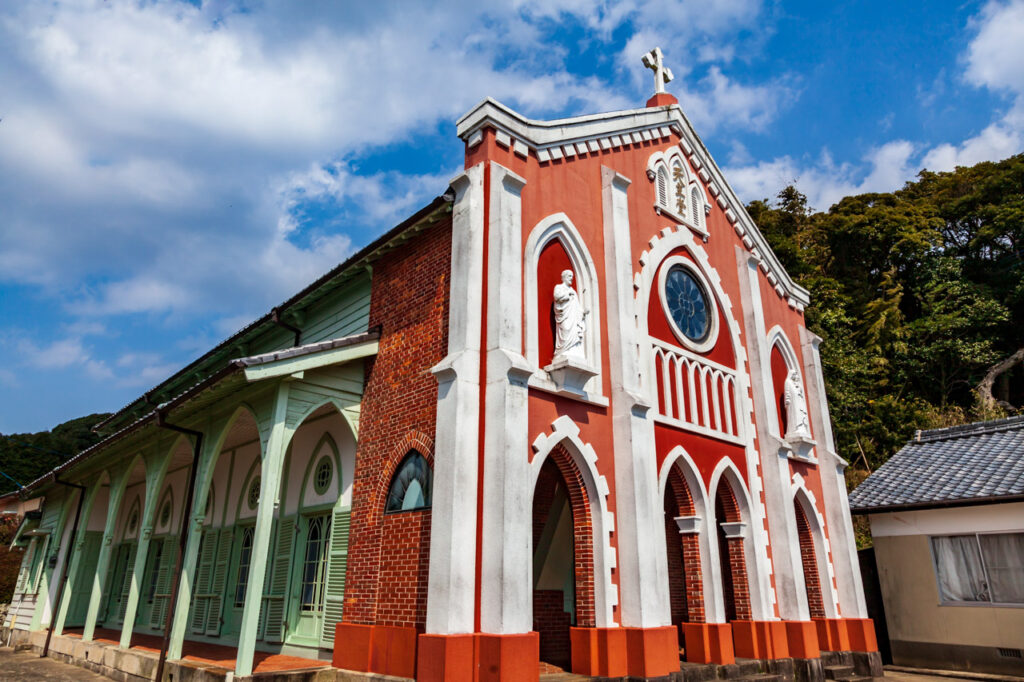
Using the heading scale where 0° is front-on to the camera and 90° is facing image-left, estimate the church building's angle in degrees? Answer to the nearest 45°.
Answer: approximately 315°

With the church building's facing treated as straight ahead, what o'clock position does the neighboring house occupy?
The neighboring house is roughly at 10 o'clock from the church building.
